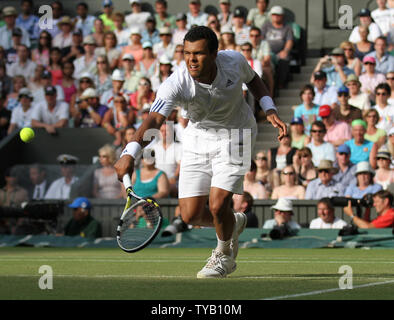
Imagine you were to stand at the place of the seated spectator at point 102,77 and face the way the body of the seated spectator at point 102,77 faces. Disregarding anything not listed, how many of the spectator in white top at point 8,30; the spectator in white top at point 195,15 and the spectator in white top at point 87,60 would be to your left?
1

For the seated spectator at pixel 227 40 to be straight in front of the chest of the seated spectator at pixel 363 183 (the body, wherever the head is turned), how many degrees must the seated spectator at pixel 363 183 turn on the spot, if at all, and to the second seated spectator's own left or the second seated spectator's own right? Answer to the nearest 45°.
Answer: approximately 135° to the second seated spectator's own right

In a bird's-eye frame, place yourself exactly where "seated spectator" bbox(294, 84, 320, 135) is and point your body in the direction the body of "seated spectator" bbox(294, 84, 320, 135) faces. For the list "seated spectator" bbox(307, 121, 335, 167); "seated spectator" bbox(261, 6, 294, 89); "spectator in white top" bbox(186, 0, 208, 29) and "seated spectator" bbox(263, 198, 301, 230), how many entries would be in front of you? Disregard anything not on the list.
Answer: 2

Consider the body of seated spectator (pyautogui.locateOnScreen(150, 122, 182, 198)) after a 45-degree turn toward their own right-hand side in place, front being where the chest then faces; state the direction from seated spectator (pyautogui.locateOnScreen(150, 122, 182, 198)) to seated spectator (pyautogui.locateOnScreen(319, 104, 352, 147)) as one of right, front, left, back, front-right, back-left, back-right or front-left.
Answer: back-left

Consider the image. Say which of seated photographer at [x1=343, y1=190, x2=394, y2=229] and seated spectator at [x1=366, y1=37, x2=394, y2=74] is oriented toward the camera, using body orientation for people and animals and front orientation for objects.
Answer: seated spectator at [x1=366, y1=37, x2=394, y2=74]

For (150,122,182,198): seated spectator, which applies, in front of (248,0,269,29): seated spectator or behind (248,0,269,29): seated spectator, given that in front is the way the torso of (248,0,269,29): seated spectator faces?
in front

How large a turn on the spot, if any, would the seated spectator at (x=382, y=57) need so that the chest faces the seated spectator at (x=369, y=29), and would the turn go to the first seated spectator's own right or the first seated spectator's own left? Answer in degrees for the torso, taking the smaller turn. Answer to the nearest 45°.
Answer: approximately 180°

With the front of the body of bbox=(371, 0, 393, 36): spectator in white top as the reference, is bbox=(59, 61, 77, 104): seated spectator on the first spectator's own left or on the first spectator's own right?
on the first spectator's own right

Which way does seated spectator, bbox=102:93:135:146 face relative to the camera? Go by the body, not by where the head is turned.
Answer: toward the camera

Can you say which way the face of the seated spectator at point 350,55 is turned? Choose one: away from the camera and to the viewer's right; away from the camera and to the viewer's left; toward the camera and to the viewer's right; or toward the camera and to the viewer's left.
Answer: toward the camera and to the viewer's left

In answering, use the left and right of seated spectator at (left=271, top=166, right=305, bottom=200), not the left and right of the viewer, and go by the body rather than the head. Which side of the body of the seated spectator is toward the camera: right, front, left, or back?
front

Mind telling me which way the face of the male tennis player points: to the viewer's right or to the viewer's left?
to the viewer's left

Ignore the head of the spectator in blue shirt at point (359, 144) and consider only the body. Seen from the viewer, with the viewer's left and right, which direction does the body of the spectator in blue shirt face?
facing the viewer

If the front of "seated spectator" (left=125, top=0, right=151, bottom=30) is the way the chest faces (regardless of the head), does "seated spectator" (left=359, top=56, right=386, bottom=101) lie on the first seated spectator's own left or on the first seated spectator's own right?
on the first seated spectator's own left

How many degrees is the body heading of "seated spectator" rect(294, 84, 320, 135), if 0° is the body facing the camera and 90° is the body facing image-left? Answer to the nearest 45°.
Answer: approximately 0°

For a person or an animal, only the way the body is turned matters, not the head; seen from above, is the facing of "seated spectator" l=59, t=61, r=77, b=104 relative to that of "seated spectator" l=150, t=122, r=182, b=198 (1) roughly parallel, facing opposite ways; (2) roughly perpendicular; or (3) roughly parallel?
roughly parallel

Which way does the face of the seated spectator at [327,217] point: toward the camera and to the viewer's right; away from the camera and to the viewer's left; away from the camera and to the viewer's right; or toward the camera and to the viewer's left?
toward the camera and to the viewer's left
